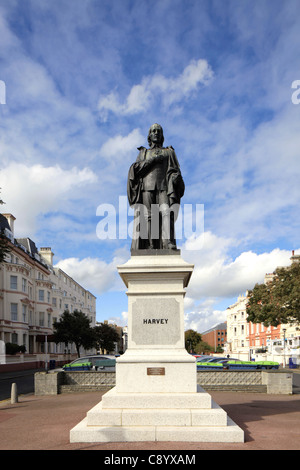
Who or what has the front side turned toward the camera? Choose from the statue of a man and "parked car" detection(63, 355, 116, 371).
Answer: the statue of a man

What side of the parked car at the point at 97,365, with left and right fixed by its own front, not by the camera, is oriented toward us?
left

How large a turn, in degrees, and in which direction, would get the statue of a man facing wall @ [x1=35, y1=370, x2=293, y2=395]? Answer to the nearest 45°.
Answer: approximately 180°

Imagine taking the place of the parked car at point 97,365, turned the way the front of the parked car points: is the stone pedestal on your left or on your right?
on your left

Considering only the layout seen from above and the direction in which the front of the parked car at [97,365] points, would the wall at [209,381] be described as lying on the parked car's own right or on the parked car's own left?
on the parked car's own left

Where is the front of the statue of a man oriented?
toward the camera

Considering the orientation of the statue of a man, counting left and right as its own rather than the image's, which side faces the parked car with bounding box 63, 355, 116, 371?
back

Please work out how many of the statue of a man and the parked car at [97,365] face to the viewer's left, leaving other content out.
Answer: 1

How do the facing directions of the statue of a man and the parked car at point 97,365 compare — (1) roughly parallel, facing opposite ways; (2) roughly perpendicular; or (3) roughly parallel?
roughly perpendicular
